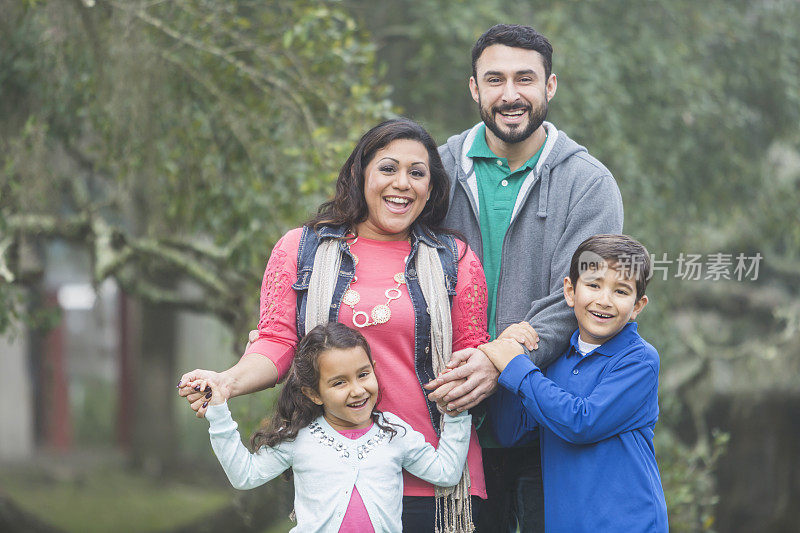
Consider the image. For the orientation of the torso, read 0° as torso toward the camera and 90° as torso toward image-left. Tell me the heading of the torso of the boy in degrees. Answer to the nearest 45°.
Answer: approximately 45°

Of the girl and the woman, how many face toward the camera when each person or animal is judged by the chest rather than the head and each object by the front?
2

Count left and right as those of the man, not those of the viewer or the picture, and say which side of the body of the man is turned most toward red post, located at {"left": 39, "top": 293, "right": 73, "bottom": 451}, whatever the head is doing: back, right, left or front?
back

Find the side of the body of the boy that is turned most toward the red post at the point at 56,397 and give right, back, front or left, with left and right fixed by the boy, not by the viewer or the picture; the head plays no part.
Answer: right
